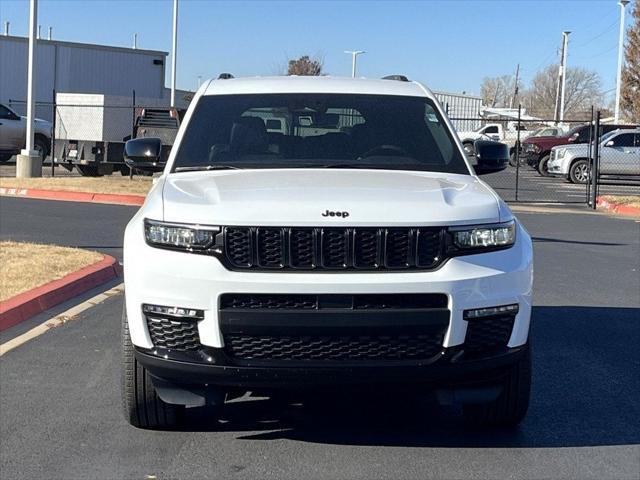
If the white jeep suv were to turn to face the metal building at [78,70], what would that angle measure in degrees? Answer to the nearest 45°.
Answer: approximately 180°

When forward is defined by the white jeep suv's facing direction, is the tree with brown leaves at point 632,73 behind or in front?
behind

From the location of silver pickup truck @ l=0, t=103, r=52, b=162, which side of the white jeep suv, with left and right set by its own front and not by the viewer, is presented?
back

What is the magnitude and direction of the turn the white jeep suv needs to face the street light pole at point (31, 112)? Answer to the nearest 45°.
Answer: approximately 180°

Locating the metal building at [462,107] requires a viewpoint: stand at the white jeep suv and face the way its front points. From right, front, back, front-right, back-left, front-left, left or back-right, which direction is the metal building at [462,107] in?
back

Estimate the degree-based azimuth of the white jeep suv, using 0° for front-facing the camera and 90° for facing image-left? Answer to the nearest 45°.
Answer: approximately 0°

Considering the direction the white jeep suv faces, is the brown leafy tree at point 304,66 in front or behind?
behind

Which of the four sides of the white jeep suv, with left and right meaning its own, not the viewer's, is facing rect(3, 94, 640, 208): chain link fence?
back

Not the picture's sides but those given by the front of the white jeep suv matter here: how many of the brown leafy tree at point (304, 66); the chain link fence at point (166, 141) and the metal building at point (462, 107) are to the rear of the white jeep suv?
3
